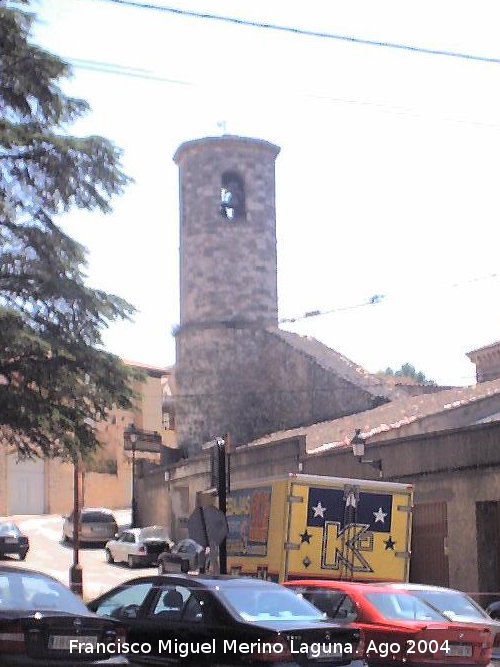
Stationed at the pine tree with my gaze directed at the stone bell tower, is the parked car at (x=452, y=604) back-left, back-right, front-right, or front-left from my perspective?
back-right

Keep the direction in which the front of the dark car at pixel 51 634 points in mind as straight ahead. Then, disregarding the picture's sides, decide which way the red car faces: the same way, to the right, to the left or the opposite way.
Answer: the same way

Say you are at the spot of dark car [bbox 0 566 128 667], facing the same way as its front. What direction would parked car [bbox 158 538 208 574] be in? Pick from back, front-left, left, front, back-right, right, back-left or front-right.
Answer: front-right

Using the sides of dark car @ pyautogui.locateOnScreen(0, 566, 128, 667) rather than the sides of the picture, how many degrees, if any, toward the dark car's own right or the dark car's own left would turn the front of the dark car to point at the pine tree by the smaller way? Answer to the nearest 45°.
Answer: approximately 45° to the dark car's own right

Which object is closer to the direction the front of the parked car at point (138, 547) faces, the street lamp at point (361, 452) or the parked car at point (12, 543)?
the parked car

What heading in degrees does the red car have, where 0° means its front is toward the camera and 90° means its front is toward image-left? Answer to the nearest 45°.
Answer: approximately 135°

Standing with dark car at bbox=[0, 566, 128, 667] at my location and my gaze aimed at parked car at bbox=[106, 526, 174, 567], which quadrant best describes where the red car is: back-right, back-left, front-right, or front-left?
front-right

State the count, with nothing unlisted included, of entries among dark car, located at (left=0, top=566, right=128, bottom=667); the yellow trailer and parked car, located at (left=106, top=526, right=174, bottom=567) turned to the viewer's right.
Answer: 0

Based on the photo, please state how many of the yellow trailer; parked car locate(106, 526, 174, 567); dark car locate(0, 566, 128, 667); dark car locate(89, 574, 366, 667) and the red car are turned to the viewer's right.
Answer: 0

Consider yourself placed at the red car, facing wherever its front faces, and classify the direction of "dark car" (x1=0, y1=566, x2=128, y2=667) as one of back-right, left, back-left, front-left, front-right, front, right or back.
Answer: left

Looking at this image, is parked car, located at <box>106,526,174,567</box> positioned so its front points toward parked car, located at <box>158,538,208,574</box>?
no

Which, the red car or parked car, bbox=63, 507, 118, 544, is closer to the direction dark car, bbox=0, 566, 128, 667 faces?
the parked car

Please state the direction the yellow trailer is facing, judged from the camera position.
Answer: facing away from the viewer and to the left of the viewer
